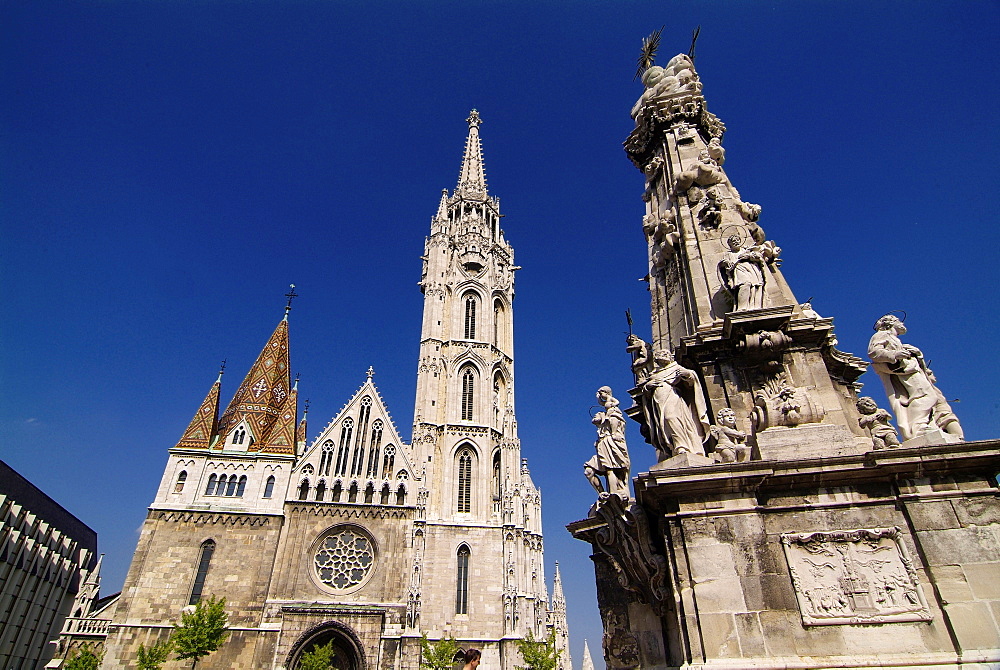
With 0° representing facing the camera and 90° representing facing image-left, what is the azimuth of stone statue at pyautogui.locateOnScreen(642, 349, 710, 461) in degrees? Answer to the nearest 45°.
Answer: approximately 0°

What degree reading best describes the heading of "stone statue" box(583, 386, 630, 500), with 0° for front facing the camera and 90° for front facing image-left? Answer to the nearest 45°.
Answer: approximately 45°

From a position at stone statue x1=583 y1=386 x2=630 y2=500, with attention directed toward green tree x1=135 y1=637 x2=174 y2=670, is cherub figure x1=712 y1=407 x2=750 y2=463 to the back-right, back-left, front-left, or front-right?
back-right

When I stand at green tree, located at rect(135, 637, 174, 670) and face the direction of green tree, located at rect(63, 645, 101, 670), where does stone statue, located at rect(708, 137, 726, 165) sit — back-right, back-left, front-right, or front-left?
back-left

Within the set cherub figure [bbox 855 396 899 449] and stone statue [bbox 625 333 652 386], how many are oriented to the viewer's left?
1

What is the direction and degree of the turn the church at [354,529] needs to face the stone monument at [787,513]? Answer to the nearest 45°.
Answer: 0° — it already faces it

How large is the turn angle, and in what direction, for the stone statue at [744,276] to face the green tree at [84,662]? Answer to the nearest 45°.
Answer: approximately 90° to its right

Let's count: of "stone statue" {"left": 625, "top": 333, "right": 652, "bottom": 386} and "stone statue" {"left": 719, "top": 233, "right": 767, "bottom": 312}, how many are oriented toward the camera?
1

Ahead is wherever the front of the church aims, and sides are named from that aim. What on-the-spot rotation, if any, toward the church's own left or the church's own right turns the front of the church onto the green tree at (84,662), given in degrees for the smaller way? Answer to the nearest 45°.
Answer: approximately 90° to the church's own right

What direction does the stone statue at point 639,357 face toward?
to the viewer's left
